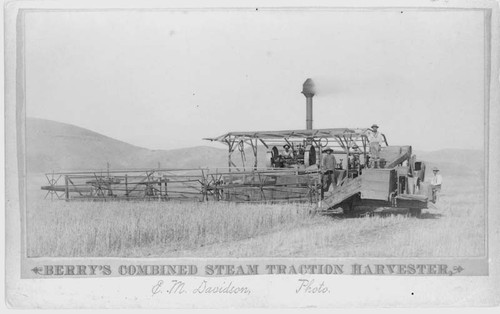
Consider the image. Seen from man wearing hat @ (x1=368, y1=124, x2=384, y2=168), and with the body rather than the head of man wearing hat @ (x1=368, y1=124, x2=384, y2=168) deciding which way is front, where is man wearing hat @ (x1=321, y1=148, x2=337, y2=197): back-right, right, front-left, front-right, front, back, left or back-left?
back-right

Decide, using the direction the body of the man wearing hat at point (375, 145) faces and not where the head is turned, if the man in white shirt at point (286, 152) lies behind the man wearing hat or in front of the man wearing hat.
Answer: behind

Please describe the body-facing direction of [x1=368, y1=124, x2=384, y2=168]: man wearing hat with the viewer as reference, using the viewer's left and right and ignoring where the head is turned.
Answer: facing the viewer

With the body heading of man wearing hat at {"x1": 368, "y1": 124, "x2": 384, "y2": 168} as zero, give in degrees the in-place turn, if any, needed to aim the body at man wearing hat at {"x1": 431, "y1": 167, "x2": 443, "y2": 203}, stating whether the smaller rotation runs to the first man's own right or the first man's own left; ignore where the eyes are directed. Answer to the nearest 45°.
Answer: approximately 135° to the first man's own left
